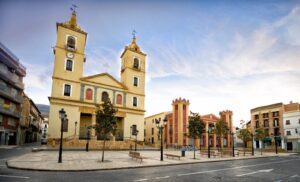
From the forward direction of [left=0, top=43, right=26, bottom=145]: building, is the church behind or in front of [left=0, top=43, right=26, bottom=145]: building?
in front

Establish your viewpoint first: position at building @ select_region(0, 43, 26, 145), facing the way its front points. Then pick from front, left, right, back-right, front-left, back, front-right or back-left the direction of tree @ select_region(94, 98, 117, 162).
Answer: front-right

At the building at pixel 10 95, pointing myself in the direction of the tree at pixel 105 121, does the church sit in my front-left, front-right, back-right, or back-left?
front-left

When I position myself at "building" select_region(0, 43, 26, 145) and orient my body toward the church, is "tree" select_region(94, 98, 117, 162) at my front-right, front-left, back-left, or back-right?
front-right

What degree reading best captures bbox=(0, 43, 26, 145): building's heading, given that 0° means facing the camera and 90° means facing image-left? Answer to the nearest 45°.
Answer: approximately 315°
